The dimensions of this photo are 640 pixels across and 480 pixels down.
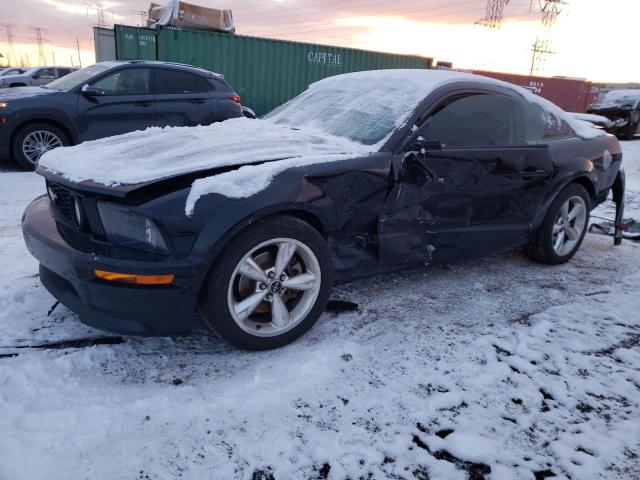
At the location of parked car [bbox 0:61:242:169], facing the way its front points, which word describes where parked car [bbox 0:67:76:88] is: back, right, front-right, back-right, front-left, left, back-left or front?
right

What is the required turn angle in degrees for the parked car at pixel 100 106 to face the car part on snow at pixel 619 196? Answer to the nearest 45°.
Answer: approximately 135° to its left

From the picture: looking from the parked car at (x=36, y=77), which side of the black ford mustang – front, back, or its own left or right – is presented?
right

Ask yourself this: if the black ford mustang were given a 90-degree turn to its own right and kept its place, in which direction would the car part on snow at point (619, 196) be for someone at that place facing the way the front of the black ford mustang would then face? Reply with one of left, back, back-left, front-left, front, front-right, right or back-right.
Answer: right

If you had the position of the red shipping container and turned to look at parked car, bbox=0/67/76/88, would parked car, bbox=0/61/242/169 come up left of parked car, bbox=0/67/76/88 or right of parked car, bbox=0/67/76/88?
left

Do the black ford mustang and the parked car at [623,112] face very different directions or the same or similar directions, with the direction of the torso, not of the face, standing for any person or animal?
same or similar directions

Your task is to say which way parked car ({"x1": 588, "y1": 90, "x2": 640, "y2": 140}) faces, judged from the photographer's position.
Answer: facing the viewer and to the left of the viewer

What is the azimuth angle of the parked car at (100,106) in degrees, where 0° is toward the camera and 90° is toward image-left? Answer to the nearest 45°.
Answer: approximately 90°

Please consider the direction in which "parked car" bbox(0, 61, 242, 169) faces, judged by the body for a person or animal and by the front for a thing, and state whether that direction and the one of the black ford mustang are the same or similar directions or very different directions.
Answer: same or similar directions

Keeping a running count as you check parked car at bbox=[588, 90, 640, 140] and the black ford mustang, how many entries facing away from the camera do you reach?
0
